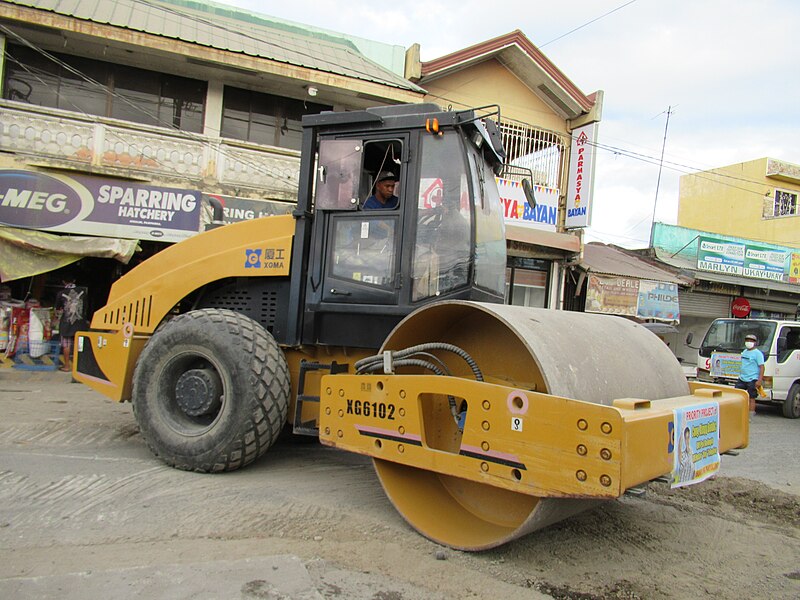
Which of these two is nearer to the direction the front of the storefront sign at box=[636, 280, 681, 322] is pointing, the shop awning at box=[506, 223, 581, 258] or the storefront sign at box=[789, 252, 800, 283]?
the shop awning

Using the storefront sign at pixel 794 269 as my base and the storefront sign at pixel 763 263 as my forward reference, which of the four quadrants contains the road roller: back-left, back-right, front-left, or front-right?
front-left

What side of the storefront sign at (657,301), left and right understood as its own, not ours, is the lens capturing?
front

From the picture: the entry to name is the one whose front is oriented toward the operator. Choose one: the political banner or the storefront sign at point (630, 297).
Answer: the storefront sign

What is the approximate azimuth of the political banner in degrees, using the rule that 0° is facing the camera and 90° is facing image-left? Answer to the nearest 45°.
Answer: approximately 315°

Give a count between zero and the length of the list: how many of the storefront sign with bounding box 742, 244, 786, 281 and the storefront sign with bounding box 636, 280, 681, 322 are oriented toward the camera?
2

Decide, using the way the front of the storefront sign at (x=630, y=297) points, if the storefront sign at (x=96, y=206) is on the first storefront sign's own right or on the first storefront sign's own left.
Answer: on the first storefront sign's own right

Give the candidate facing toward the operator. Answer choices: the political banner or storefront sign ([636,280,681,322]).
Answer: the storefront sign

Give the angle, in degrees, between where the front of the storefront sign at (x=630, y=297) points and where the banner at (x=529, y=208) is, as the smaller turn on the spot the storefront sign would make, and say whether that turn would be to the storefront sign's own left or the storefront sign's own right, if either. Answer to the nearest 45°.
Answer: approximately 45° to the storefront sign's own right

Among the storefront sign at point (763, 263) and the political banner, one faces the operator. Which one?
the storefront sign

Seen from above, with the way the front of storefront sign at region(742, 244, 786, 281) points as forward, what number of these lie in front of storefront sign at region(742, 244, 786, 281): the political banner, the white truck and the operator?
3

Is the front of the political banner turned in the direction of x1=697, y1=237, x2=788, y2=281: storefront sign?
no

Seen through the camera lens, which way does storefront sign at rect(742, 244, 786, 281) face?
facing the viewer

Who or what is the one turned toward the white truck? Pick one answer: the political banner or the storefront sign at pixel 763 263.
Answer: the storefront sign

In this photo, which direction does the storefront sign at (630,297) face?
toward the camera

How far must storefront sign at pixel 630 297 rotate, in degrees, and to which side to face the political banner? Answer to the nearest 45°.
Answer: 0° — it already faces it

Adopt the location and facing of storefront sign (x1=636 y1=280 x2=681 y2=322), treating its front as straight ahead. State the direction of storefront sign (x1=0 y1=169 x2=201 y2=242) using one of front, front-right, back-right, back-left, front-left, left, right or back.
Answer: front-right

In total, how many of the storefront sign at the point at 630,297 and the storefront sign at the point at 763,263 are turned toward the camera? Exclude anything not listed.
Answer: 2
